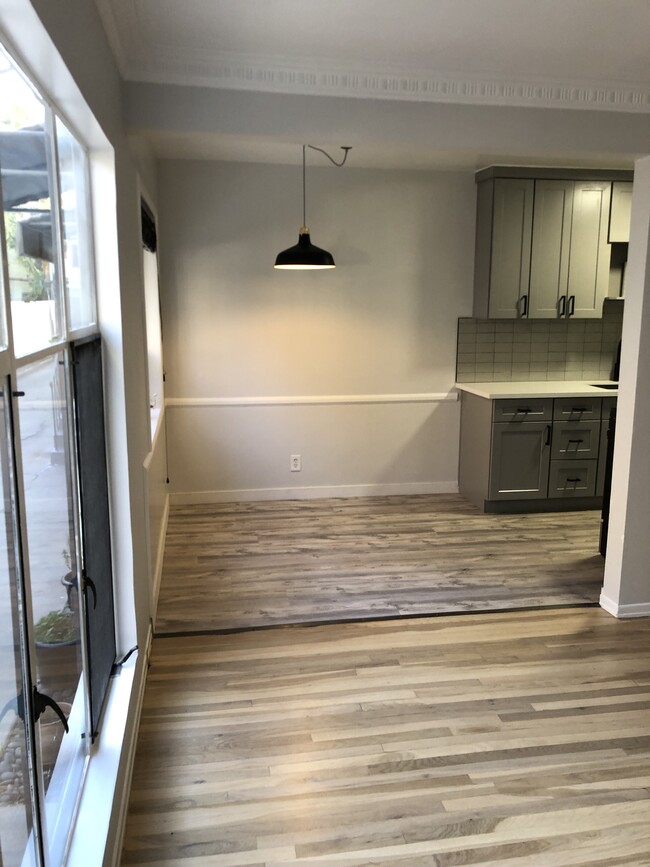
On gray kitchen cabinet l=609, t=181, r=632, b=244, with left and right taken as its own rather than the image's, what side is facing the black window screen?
front

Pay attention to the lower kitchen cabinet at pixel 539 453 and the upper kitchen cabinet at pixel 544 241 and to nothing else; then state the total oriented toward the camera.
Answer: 2

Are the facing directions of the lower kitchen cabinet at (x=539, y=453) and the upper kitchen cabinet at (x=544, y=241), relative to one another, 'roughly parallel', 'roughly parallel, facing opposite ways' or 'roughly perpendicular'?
roughly parallel

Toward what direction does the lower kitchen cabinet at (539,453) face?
toward the camera

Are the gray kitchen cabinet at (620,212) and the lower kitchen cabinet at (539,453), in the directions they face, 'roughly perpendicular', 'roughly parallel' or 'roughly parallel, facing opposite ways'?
roughly parallel

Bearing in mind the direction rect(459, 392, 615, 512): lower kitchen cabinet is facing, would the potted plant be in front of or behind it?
in front

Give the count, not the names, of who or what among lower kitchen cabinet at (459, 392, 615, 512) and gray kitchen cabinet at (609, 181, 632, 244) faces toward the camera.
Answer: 2

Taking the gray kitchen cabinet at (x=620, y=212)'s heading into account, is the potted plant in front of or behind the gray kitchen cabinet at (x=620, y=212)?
in front

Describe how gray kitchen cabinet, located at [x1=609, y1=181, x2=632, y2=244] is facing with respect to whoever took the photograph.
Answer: facing the viewer

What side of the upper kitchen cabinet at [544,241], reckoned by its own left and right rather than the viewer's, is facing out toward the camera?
front
